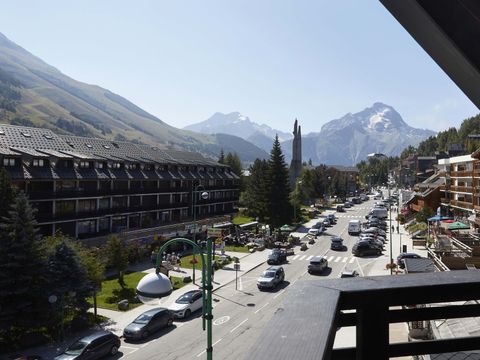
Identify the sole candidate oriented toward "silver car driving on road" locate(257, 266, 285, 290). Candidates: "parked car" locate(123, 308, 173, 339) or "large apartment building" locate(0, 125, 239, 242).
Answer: the large apartment building

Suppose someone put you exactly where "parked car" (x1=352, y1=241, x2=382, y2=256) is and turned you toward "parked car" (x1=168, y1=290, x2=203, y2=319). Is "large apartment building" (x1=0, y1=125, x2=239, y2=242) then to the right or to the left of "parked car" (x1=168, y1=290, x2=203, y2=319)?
right

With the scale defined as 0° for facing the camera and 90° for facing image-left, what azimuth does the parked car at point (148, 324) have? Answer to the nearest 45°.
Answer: approximately 45°

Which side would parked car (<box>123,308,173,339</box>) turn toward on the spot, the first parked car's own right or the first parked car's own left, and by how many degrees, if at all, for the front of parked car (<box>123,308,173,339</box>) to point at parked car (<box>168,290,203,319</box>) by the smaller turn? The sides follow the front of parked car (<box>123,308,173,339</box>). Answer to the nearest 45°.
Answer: approximately 180°

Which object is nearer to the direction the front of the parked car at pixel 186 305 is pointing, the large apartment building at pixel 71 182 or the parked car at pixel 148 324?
the parked car

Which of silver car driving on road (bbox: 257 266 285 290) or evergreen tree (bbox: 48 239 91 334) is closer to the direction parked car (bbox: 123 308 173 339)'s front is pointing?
the evergreen tree
